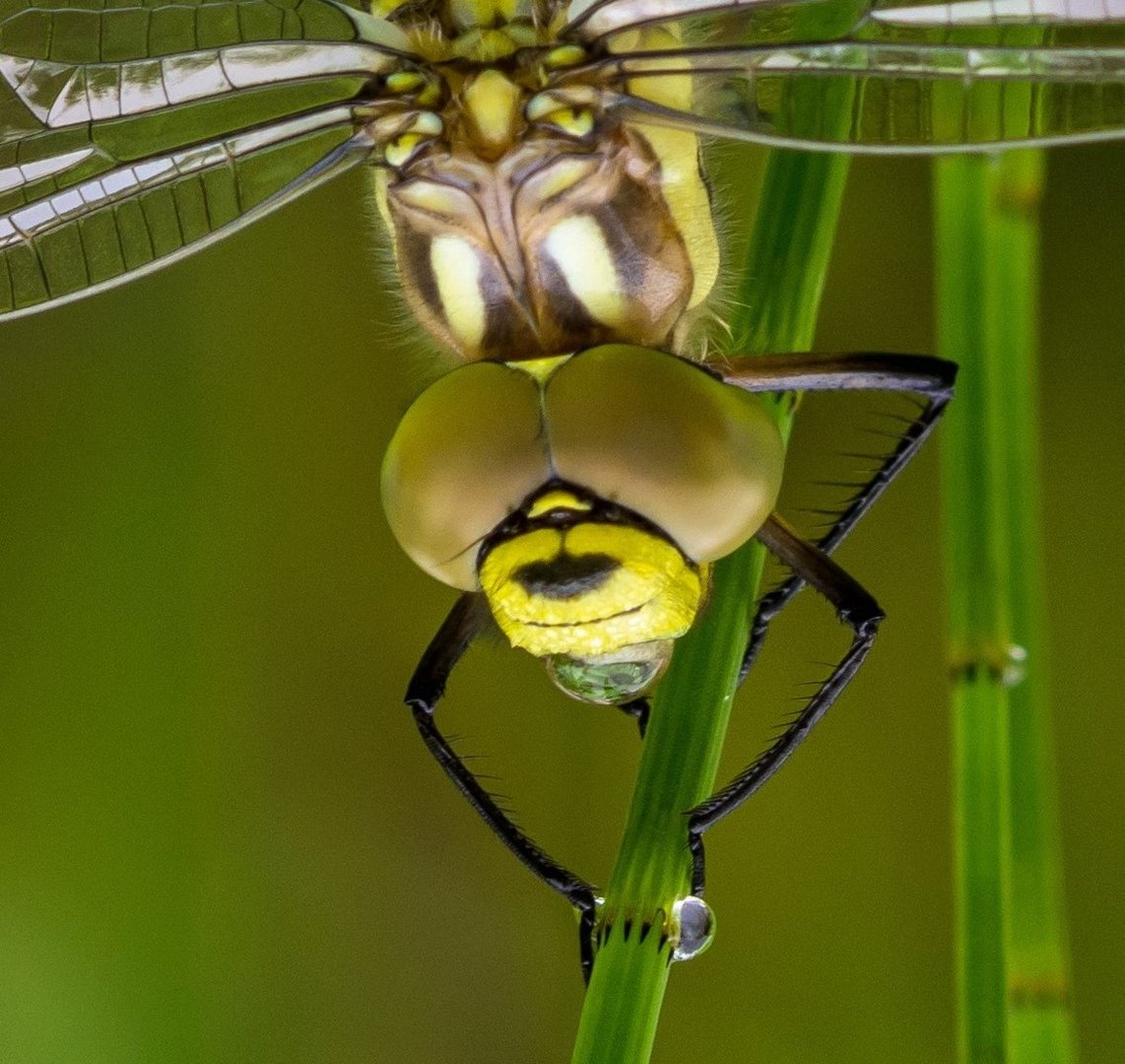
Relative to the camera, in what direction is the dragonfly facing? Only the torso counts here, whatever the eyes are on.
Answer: toward the camera
